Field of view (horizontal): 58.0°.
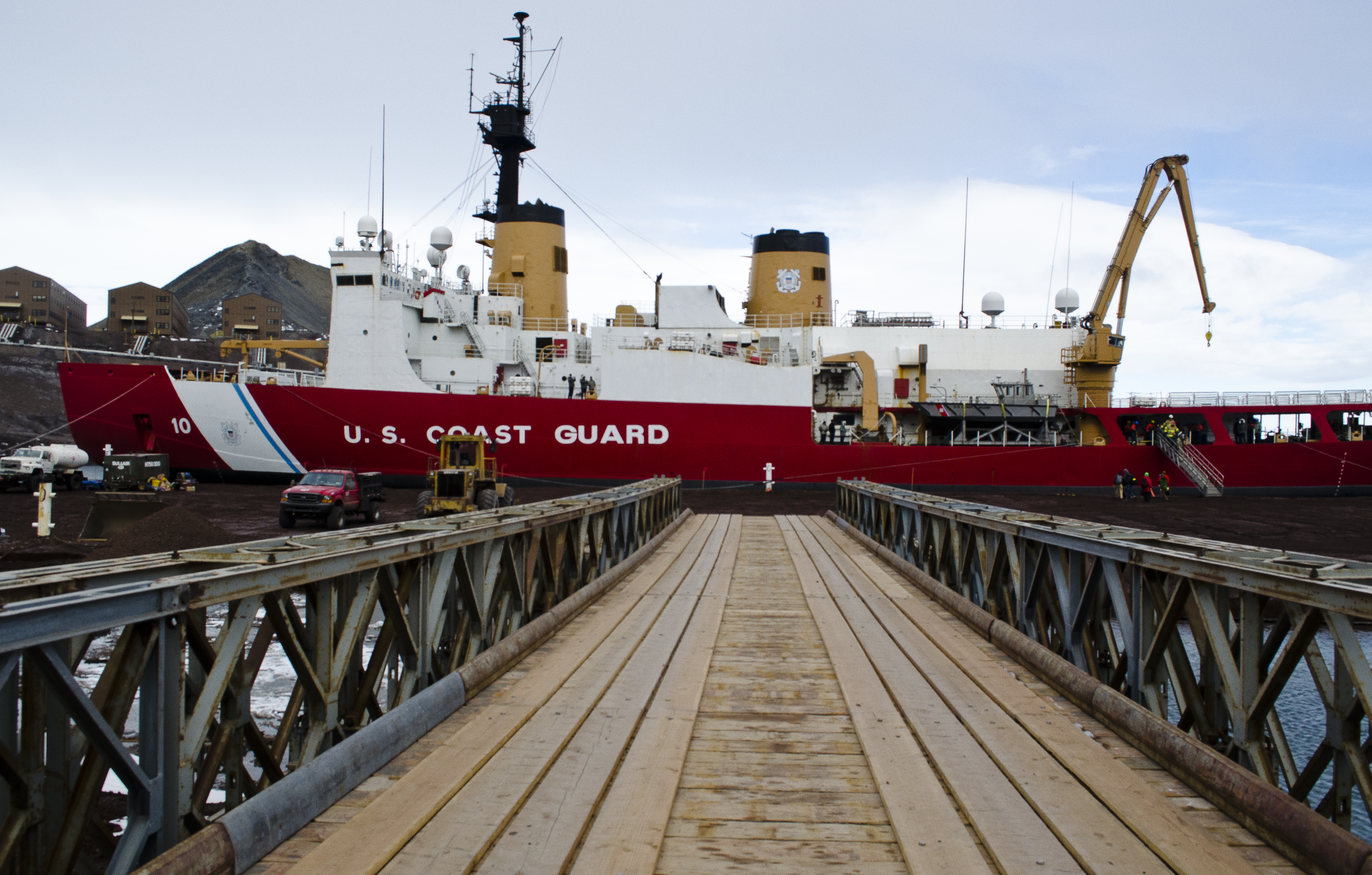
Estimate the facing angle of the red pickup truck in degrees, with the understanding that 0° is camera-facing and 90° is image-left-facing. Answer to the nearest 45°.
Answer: approximately 45°

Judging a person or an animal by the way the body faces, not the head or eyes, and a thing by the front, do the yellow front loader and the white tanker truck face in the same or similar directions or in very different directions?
very different directions

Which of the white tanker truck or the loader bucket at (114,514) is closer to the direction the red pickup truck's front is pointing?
the loader bucket

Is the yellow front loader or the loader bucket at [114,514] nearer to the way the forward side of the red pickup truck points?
the loader bucket

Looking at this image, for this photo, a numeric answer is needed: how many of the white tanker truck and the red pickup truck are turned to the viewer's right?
0

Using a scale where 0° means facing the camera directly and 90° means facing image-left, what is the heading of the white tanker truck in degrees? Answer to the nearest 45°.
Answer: approximately 45°
